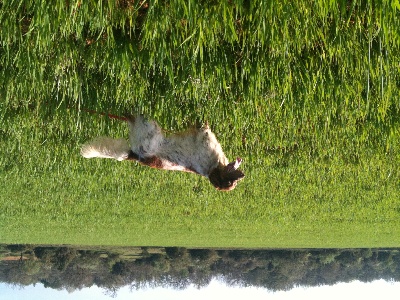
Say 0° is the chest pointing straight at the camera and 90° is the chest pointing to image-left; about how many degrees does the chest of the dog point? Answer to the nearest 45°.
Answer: approximately 270°
